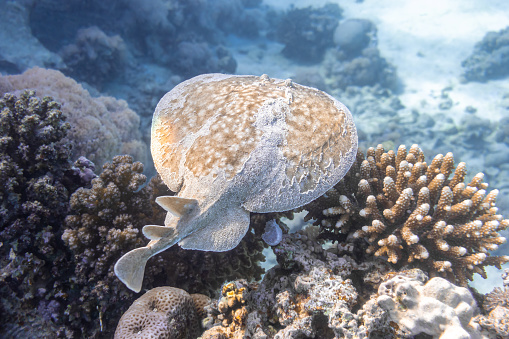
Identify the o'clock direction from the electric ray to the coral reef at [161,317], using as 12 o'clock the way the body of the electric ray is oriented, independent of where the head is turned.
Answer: The coral reef is roughly at 6 o'clock from the electric ray.

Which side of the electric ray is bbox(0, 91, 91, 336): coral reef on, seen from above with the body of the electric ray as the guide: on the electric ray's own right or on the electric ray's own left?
on the electric ray's own left

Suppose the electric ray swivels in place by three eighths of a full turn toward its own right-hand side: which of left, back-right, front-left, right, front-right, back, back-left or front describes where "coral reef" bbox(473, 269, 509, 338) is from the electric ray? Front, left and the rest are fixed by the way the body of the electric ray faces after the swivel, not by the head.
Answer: front-left

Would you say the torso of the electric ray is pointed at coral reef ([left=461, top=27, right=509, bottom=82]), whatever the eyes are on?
yes

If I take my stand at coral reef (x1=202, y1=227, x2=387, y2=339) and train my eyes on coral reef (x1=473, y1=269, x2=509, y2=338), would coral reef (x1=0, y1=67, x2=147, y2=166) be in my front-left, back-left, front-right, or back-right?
back-left

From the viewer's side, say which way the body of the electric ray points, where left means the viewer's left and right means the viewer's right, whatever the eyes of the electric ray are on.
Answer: facing away from the viewer and to the right of the viewer

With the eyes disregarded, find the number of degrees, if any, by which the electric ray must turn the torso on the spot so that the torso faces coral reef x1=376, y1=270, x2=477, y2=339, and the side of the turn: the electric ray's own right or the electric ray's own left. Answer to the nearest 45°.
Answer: approximately 90° to the electric ray's own right

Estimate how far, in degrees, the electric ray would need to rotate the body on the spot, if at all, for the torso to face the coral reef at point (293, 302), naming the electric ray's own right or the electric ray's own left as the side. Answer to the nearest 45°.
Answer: approximately 135° to the electric ray's own right

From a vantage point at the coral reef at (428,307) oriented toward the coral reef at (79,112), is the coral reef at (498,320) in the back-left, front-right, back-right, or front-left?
back-right

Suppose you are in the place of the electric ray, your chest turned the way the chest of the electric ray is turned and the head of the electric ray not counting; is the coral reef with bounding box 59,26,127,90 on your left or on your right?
on your left

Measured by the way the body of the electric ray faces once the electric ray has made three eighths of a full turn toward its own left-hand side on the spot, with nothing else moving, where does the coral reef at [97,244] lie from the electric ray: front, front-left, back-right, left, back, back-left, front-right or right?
front

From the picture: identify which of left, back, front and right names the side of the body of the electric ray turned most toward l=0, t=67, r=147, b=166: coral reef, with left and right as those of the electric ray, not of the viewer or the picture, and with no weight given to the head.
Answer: left

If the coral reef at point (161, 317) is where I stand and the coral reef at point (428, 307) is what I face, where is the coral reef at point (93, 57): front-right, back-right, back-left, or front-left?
back-left
